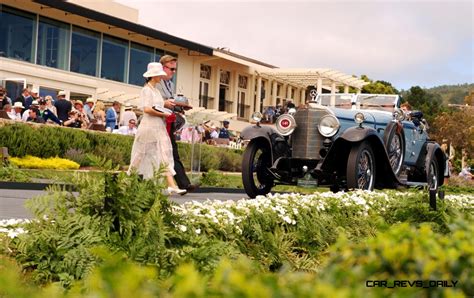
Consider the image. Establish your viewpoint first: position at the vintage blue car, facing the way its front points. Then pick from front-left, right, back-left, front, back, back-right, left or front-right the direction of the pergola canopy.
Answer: back-right

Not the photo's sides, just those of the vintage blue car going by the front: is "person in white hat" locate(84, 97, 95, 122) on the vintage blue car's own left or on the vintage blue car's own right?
on the vintage blue car's own right

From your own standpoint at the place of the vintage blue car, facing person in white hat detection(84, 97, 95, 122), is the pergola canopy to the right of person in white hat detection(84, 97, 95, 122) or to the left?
right

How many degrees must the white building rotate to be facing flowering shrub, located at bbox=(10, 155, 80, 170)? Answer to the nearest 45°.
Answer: approximately 45° to its right

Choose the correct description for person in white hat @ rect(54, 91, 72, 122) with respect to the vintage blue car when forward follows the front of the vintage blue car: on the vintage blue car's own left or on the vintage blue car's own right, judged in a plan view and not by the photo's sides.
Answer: on the vintage blue car's own right

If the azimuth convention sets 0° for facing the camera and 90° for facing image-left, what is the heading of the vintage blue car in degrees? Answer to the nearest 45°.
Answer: approximately 45°

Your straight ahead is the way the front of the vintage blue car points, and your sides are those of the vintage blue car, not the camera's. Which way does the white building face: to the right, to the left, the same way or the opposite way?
to the left

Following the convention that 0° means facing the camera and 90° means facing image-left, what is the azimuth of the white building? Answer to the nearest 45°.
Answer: approximately 315°

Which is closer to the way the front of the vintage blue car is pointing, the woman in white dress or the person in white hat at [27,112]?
the woman in white dress
